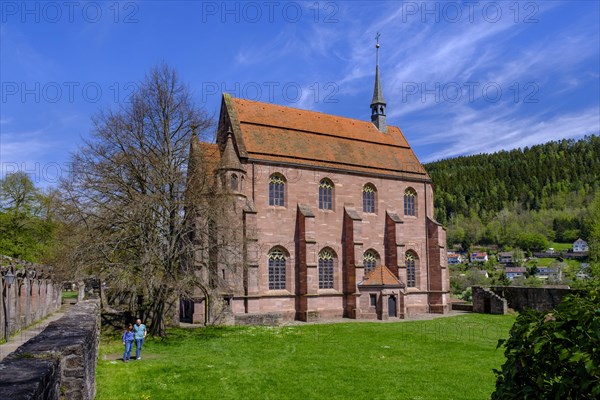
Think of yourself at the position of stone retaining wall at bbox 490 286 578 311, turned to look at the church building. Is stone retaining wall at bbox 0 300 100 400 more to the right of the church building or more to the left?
left

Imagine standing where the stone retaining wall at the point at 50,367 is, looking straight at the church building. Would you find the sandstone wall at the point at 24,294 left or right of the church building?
left

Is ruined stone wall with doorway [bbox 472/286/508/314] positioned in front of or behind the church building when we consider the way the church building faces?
behind

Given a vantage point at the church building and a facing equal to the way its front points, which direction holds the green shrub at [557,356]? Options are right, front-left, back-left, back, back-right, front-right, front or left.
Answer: front-left

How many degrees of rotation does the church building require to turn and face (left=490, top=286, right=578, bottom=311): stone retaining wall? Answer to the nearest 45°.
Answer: approximately 135° to its left

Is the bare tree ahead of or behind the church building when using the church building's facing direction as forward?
ahead
